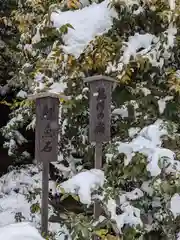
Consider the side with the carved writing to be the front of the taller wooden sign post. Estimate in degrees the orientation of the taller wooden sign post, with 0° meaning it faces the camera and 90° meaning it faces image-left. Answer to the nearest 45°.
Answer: approximately 0°
